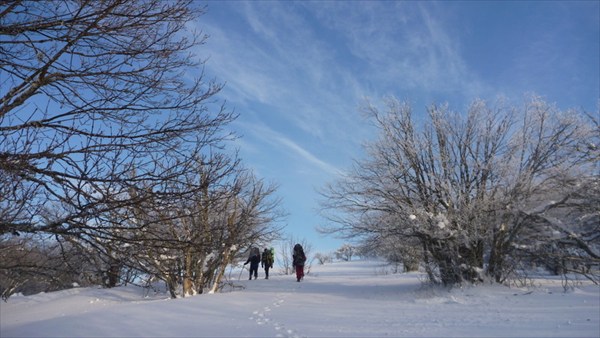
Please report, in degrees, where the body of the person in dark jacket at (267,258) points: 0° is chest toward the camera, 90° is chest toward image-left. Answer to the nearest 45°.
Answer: approximately 180°
